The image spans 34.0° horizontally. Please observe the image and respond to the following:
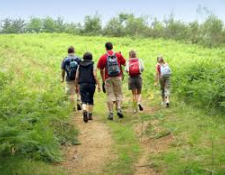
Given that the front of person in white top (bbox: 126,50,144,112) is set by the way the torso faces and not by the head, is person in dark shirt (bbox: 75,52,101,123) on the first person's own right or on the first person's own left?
on the first person's own left

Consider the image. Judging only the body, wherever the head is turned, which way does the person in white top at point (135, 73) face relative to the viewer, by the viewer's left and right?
facing away from the viewer

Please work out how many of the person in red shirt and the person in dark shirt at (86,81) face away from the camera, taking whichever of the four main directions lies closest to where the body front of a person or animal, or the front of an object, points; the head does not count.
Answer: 2

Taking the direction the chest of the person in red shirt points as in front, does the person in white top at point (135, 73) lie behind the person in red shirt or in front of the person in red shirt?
in front

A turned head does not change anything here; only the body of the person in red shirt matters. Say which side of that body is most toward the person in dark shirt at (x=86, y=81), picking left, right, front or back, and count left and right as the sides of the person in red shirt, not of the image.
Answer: left

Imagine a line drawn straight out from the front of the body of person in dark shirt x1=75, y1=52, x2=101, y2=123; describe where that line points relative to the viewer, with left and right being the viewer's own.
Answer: facing away from the viewer

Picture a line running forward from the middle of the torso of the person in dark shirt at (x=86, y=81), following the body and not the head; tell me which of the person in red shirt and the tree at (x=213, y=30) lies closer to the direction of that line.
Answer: the tree

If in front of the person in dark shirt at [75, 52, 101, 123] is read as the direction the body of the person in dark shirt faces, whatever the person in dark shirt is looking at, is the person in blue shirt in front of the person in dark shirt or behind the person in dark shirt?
in front

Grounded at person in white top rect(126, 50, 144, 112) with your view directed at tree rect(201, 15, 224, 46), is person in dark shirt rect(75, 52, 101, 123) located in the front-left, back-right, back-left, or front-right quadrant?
back-left

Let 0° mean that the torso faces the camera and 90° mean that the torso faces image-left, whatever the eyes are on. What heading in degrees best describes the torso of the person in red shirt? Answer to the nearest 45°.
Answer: approximately 180°
